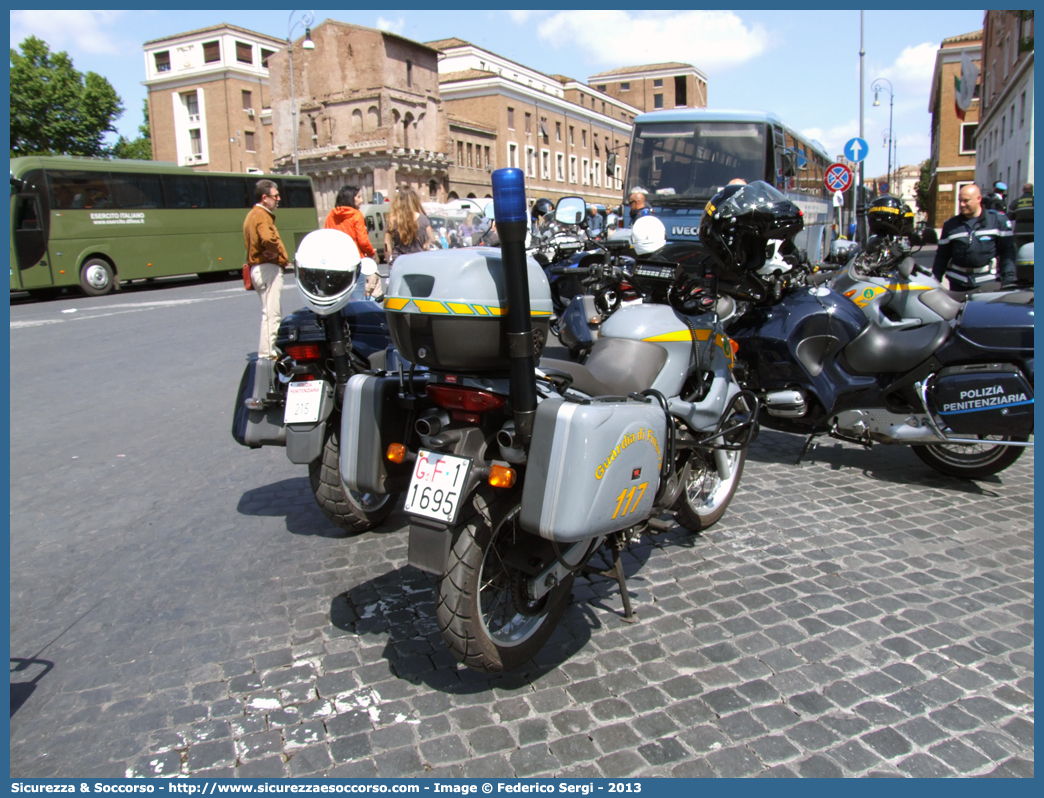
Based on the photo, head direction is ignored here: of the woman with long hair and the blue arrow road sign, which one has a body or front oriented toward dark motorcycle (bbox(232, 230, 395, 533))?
the blue arrow road sign

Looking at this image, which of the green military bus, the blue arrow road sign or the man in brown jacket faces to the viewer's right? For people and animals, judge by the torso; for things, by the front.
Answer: the man in brown jacket

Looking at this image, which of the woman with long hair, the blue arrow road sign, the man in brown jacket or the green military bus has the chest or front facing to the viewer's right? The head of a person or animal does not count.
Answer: the man in brown jacket

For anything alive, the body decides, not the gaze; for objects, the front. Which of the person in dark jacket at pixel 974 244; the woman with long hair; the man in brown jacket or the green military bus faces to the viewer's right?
the man in brown jacket

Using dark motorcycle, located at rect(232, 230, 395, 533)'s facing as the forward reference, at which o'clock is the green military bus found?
The green military bus is roughly at 10 o'clock from the dark motorcycle.

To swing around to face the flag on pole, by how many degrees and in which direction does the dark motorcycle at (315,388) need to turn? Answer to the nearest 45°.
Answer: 0° — it already faces it

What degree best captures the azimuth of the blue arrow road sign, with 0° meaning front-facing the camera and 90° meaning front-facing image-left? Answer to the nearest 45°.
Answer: approximately 0°

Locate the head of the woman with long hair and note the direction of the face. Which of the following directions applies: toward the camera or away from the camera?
away from the camera

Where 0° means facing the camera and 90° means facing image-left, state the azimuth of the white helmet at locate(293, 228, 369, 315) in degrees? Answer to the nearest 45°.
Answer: approximately 0°

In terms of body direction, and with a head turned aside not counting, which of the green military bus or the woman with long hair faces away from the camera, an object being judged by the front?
the woman with long hair

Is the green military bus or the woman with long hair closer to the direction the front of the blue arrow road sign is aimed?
the woman with long hair
